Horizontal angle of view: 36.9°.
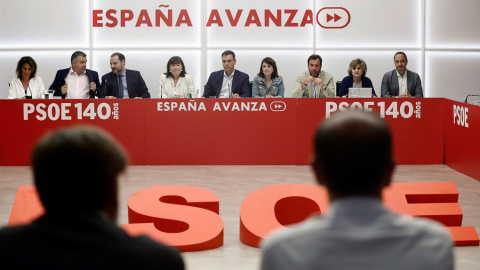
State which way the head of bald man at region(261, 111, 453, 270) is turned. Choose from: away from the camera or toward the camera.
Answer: away from the camera

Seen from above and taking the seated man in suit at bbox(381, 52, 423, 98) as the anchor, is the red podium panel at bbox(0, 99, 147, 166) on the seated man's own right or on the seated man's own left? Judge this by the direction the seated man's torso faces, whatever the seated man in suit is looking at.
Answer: on the seated man's own right

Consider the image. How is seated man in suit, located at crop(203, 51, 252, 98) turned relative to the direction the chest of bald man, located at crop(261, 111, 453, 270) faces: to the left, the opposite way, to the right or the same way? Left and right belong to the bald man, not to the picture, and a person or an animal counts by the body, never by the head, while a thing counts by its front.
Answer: the opposite way

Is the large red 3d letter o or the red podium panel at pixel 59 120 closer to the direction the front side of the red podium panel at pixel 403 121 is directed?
the large red 3d letter o

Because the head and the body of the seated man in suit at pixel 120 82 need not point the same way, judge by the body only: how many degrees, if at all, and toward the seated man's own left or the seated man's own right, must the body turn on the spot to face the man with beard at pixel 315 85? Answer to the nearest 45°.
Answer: approximately 135° to the seated man's own left

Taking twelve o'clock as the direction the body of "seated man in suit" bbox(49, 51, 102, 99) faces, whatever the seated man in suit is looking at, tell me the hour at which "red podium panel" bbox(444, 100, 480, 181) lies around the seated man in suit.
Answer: The red podium panel is roughly at 10 o'clock from the seated man in suit.

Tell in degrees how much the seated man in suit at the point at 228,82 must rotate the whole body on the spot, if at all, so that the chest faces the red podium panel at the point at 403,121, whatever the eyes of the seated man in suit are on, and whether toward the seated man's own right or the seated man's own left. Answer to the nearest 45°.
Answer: approximately 90° to the seated man's own left

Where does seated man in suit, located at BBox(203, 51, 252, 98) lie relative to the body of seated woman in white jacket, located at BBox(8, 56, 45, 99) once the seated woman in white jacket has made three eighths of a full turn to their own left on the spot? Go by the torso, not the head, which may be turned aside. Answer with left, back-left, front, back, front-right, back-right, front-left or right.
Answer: front-right

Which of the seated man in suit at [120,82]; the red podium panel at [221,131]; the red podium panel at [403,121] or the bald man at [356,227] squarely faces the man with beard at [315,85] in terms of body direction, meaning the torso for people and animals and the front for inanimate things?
the bald man

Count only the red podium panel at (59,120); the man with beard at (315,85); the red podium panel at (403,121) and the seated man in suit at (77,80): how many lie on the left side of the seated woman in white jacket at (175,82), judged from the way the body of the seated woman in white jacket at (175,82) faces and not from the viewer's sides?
2

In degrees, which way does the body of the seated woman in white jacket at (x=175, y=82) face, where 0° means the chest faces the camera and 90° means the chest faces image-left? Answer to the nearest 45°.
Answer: approximately 0°

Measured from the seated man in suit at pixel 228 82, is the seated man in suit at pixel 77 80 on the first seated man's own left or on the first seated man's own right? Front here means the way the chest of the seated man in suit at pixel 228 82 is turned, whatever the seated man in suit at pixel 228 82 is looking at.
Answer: on the first seated man's own right

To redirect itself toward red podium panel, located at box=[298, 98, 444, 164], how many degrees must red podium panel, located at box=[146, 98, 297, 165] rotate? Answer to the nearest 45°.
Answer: approximately 90° to its left
